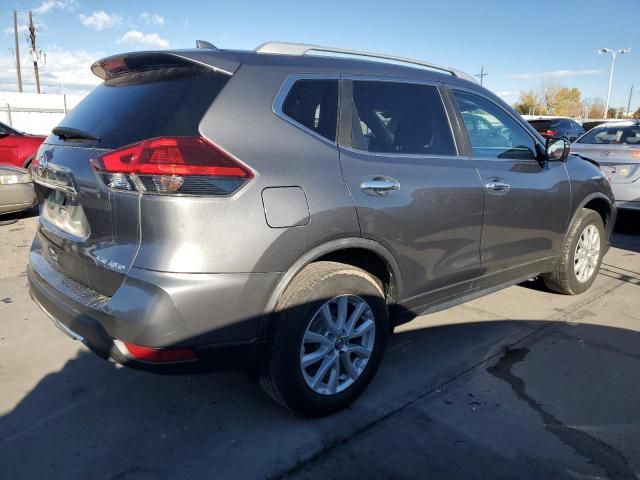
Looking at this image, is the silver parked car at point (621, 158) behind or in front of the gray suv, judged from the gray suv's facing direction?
in front

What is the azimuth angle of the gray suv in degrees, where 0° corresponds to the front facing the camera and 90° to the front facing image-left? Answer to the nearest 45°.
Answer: approximately 225°

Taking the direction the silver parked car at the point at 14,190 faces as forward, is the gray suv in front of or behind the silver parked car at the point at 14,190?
in front

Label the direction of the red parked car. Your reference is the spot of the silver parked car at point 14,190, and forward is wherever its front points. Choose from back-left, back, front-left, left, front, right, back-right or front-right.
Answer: back-left

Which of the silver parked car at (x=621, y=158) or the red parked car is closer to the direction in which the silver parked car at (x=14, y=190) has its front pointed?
the silver parked car

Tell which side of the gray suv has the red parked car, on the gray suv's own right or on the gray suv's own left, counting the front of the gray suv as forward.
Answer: on the gray suv's own left

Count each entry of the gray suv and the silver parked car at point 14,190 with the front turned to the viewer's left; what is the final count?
0
